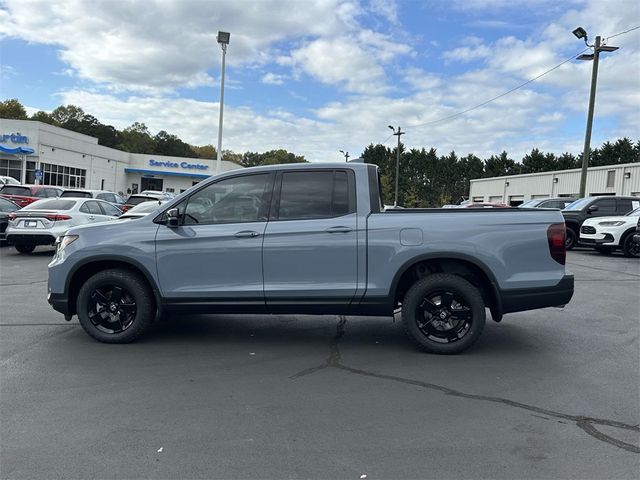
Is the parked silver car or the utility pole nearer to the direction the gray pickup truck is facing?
the parked silver car

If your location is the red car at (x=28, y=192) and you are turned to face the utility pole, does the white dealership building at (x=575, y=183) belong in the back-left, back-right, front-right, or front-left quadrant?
front-left

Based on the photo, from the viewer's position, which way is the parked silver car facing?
facing away from the viewer and to the right of the viewer

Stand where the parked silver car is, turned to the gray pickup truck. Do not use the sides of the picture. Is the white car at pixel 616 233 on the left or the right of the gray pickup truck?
left

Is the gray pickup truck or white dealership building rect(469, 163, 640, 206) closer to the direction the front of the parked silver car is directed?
the white dealership building

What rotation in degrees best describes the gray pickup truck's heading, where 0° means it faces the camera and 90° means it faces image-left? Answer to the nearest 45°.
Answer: approximately 90°

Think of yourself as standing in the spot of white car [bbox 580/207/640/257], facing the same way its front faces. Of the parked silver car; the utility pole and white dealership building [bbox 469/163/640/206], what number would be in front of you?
1

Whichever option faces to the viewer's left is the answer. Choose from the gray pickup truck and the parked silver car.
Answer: the gray pickup truck

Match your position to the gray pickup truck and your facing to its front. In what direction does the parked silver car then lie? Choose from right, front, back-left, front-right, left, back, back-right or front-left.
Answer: front-right

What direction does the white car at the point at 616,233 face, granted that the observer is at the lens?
facing the viewer and to the left of the viewer

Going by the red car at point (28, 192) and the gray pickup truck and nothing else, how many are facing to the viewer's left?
1

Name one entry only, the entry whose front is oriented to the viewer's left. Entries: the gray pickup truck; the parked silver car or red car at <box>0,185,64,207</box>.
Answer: the gray pickup truck

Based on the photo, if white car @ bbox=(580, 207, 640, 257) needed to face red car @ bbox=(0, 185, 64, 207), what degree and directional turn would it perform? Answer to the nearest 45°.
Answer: approximately 45° to its right

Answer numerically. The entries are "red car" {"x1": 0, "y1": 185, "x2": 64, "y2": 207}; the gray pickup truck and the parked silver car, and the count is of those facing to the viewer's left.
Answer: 1
